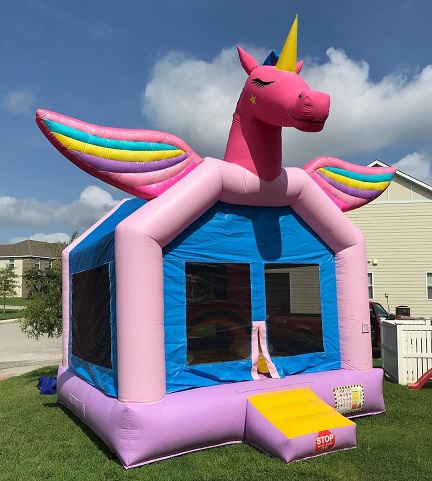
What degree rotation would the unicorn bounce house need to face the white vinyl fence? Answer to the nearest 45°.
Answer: approximately 90° to its left

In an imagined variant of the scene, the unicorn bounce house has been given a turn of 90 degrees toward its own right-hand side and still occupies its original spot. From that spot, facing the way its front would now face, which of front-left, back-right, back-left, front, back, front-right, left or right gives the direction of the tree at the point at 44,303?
right

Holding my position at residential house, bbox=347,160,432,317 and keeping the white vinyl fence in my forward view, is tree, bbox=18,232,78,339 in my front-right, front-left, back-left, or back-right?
front-right

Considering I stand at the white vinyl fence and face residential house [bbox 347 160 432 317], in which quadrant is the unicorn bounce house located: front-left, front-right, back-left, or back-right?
back-left

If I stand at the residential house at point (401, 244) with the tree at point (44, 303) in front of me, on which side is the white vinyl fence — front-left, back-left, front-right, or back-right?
front-left

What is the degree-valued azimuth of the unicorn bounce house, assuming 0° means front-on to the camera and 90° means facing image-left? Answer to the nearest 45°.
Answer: approximately 315°

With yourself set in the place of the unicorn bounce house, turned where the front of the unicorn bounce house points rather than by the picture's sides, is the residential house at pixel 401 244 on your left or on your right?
on your left
